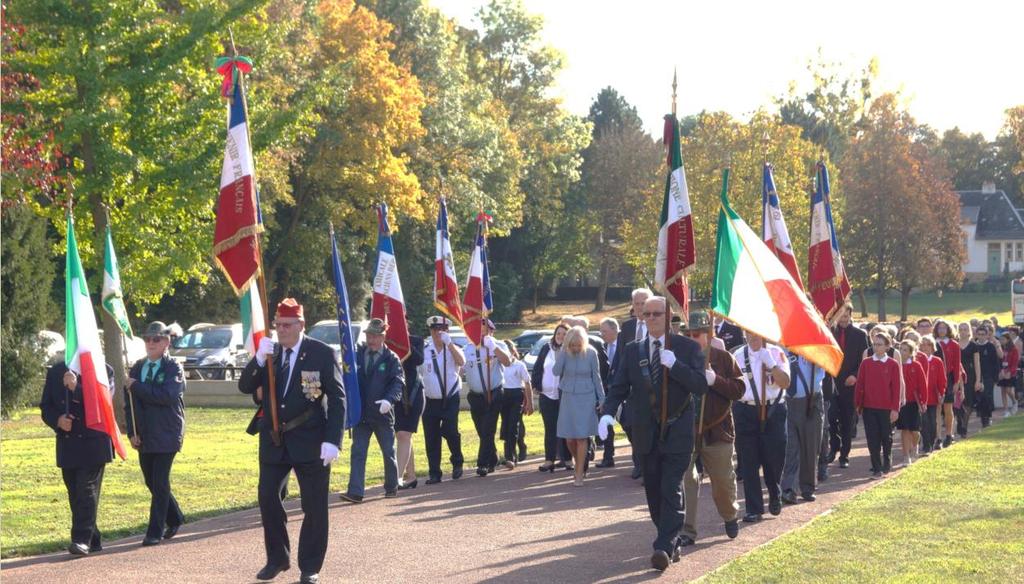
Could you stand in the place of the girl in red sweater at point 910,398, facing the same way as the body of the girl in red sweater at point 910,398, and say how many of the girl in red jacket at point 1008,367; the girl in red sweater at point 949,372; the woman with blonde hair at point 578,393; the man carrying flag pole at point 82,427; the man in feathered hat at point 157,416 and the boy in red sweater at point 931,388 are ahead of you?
3

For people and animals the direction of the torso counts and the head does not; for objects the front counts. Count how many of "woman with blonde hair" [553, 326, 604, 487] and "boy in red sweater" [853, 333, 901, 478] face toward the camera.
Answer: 2

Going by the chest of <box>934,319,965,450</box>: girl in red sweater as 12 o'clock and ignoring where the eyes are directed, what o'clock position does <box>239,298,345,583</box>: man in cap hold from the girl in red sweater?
The man in cap is roughly at 11 o'clock from the girl in red sweater.

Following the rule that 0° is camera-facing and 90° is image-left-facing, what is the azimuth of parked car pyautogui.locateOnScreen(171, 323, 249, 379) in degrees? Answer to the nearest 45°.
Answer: approximately 45°

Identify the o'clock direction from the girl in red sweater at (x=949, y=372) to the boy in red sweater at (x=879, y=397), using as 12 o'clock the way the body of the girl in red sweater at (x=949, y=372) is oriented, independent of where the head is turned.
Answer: the boy in red sweater at (x=879, y=397) is roughly at 11 o'clock from the girl in red sweater at (x=949, y=372).

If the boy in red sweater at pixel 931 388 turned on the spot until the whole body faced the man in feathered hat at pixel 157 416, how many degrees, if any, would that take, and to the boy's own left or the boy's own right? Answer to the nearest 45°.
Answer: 0° — they already face them

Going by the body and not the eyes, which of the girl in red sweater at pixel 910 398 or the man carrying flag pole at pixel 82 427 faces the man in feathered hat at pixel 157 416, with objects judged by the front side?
the girl in red sweater

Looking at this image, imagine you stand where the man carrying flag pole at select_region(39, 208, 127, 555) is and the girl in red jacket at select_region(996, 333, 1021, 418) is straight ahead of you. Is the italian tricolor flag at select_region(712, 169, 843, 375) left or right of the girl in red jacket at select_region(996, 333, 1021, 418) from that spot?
right

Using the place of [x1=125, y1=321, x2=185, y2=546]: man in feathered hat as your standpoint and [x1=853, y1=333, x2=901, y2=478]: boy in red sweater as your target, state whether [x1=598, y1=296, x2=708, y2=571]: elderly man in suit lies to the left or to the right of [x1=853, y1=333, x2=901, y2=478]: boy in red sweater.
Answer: right

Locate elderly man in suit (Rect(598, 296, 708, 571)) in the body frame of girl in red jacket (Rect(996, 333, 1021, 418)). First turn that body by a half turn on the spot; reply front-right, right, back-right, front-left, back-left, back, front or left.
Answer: back-right

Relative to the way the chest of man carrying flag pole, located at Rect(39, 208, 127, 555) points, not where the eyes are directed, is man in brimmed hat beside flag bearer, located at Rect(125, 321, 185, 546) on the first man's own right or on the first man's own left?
on the first man's own left

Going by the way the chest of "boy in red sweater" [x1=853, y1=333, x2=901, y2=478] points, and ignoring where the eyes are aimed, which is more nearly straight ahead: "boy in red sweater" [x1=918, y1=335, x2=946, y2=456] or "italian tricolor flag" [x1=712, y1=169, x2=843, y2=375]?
the italian tricolor flag

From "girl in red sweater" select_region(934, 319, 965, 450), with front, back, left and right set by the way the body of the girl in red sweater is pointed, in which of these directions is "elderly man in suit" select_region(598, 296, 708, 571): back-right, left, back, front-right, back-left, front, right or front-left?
front-left
